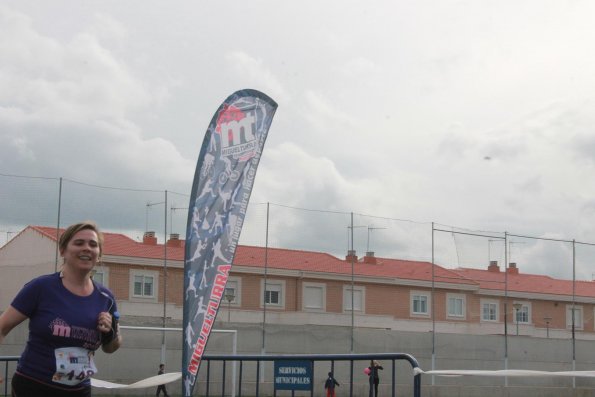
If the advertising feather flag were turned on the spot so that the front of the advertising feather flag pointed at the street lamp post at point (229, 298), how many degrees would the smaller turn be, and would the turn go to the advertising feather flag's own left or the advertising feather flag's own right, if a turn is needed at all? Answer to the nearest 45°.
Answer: approximately 180°

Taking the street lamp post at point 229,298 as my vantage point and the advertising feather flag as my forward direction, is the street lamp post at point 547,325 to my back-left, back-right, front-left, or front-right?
back-left

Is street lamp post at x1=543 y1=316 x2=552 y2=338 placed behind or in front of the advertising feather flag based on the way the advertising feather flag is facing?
behind

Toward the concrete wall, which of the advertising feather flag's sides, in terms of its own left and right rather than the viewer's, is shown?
back

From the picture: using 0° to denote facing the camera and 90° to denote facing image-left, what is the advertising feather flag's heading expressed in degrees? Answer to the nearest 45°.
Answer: approximately 0°
